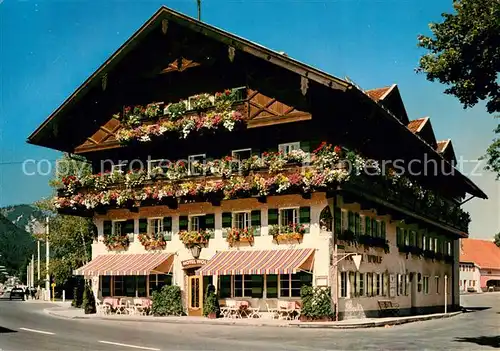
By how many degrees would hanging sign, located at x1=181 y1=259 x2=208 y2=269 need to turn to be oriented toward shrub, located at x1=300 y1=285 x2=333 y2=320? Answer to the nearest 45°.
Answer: approximately 45° to its left

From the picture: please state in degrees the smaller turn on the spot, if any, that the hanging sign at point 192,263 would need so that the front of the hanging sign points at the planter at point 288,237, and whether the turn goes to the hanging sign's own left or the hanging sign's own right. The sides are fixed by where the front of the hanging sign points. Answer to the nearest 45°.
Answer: approximately 45° to the hanging sign's own left

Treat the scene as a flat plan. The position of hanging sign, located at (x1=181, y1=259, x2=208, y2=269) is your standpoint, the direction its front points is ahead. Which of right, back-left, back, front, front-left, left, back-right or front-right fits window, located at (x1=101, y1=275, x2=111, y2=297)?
back-right

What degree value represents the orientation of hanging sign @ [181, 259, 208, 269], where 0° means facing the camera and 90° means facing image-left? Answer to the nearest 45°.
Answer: approximately 0°

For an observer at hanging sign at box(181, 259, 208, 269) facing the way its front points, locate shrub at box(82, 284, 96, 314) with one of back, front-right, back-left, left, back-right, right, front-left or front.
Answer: back-right

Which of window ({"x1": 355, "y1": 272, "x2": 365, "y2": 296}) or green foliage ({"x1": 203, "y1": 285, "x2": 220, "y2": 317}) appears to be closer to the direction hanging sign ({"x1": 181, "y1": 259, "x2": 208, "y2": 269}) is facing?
the green foliage

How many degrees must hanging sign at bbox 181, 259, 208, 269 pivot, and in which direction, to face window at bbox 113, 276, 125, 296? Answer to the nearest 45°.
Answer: approximately 135° to its right
